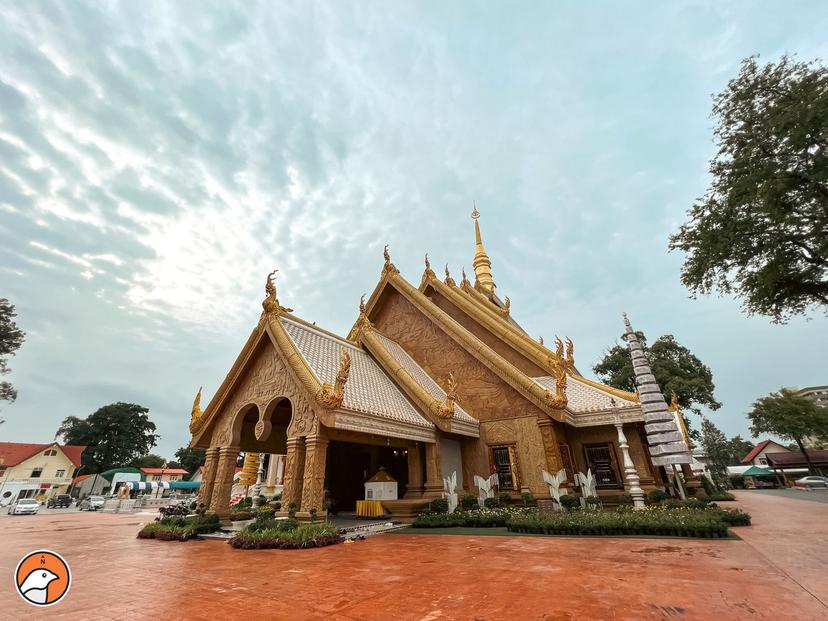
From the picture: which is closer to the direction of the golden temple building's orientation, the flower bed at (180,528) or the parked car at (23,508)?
the flower bed

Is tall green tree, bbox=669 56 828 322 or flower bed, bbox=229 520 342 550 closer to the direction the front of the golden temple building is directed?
the flower bed

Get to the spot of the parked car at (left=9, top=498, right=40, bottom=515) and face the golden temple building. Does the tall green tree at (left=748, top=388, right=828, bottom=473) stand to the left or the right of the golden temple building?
left

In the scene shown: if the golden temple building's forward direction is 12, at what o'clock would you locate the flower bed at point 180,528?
The flower bed is roughly at 1 o'clock from the golden temple building.

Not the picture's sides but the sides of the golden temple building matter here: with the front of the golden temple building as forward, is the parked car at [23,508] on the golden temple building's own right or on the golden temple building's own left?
on the golden temple building's own right

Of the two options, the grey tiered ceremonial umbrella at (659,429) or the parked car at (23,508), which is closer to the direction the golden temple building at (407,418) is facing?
the parked car

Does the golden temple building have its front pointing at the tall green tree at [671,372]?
no

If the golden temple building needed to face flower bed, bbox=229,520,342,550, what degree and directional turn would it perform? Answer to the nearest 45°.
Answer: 0° — it already faces it

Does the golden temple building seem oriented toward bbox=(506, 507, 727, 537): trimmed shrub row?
no

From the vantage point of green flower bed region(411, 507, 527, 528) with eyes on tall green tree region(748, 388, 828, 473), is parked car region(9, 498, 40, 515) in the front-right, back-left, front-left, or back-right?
back-left

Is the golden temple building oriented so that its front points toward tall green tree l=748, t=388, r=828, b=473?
no

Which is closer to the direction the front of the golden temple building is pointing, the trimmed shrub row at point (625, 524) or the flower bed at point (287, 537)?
the flower bed

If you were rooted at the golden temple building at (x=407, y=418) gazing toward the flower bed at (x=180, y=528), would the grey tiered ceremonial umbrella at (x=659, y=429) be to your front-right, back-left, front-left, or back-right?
back-left

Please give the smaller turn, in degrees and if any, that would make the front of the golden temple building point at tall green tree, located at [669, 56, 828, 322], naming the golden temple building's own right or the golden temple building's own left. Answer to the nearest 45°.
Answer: approximately 135° to the golden temple building's own left

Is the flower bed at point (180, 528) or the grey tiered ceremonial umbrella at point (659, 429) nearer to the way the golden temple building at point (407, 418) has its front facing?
the flower bed
